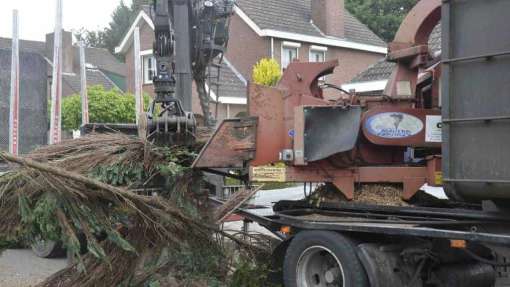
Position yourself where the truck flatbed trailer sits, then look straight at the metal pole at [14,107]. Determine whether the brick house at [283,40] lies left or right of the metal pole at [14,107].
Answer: right

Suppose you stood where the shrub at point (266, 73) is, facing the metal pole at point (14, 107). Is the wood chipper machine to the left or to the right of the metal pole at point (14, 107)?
left

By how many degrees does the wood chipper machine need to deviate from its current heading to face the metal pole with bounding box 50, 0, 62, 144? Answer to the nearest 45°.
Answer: approximately 45° to its right

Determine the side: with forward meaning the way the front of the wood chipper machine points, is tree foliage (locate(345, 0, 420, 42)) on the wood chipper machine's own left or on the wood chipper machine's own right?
on the wood chipper machine's own right

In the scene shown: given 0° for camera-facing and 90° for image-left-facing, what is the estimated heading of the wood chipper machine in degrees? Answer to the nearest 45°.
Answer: approximately 90°

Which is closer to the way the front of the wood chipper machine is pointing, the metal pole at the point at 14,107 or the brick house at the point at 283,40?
the metal pole

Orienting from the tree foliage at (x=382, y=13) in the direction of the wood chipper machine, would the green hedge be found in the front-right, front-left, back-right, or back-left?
front-right

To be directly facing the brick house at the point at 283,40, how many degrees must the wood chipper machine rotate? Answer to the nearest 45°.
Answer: approximately 90° to its right

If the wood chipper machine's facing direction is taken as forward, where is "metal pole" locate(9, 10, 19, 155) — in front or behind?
in front

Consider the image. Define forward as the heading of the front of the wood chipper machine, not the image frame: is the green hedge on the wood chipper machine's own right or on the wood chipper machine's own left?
on the wood chipper machine's own right
